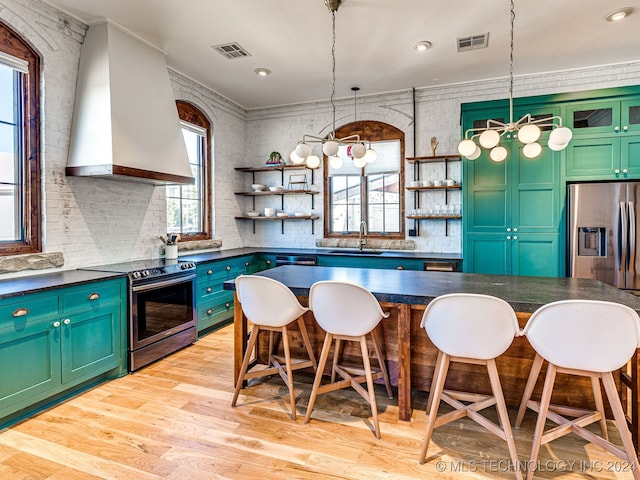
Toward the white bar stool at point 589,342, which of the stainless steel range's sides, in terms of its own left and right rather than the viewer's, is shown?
front

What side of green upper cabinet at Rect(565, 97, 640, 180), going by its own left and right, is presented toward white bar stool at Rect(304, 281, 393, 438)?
front

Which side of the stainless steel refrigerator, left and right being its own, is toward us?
front

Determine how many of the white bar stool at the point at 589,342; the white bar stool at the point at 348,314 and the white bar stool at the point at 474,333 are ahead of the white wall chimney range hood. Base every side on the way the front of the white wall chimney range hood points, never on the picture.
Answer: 3

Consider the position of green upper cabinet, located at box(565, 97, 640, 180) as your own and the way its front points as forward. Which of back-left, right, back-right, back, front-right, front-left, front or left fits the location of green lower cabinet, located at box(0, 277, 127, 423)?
front-right

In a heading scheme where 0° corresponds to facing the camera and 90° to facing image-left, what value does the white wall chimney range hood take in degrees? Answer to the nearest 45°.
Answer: approximately 315°

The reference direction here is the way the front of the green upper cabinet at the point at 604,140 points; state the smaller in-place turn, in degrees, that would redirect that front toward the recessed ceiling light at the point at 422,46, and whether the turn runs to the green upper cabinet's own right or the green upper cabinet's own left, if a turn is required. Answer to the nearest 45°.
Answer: approximately 45° to the green upper cabinet's own right

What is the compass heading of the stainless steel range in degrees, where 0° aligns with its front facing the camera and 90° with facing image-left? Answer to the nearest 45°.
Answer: approximately 315°

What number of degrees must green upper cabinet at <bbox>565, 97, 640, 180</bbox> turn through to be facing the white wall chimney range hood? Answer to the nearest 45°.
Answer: approximately 45° to its right

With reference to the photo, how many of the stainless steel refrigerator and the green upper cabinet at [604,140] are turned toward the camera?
2

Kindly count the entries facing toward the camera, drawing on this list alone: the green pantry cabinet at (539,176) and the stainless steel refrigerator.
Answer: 2

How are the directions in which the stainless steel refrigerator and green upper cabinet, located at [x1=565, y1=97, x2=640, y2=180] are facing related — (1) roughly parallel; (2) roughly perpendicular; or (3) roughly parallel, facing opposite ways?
roughly parallel

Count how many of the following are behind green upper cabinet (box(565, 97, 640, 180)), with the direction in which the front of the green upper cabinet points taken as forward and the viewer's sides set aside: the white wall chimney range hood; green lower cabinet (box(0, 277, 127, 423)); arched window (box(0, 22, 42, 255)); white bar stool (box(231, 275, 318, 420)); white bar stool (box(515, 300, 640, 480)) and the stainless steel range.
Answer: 0

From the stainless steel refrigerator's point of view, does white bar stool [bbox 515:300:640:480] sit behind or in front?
in front

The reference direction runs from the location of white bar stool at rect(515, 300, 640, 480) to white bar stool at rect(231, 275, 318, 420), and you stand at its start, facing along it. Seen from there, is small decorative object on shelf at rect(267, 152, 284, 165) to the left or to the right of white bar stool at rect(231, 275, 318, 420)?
right

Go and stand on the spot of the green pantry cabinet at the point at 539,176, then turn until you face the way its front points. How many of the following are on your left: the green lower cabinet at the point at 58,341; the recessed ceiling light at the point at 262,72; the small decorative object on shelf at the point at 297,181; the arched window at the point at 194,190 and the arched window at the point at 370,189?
0

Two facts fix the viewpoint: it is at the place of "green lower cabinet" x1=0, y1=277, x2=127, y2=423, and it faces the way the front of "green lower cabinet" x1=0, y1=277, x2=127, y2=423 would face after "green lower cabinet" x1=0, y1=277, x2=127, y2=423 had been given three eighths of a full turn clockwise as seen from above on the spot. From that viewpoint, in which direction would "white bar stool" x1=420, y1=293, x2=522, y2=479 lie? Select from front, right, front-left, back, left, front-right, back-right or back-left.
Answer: back-left

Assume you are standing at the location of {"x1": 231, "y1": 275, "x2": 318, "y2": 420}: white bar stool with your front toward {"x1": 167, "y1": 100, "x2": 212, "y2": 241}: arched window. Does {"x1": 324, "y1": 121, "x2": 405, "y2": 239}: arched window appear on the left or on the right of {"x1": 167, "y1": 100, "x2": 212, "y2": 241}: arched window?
right

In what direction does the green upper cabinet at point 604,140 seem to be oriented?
toward the camera

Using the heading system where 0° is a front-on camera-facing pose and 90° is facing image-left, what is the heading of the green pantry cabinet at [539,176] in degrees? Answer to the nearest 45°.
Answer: approximately 0°

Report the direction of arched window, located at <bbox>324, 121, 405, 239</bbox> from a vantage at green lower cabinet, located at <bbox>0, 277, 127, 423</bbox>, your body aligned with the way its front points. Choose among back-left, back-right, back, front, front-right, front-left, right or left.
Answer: front-left

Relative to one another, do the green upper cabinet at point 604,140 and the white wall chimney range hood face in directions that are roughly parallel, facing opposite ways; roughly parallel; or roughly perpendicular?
roughly perpendicular

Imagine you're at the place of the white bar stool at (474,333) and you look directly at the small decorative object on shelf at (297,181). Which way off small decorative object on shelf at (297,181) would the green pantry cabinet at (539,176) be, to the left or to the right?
right

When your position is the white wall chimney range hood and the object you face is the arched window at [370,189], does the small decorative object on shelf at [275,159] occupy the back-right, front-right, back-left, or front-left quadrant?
front-left
